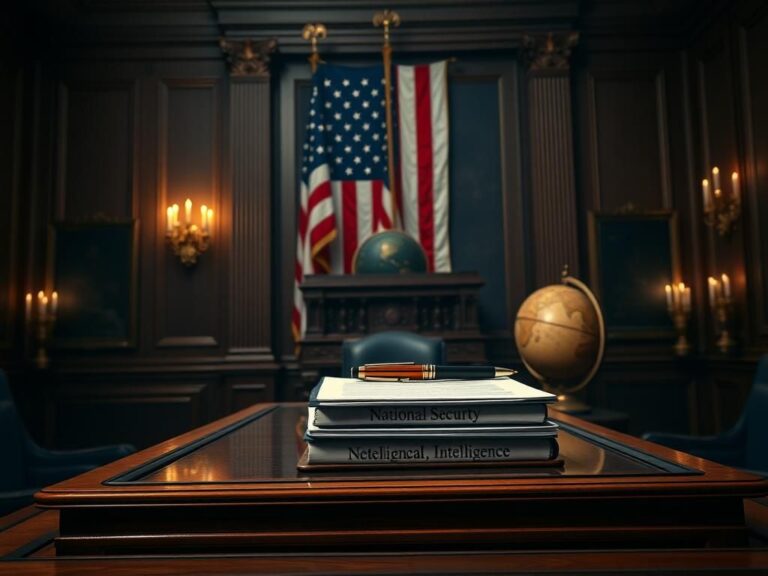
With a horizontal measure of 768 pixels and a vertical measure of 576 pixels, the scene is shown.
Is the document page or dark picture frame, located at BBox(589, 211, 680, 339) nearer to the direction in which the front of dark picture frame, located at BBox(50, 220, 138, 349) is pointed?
the document page

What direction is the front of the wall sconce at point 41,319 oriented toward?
toward the camera

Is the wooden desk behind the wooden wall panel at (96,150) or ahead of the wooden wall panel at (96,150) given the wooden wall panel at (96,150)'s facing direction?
ahead

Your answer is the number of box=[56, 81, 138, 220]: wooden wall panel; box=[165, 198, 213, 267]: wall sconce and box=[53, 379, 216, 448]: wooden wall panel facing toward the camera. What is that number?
3

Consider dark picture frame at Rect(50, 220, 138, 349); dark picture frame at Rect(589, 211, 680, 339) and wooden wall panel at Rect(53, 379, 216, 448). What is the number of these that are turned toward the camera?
3

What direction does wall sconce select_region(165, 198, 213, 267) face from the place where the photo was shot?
facing the viewer

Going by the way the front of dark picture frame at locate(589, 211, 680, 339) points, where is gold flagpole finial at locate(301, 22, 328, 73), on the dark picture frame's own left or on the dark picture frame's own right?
on the dark picture frame's own right

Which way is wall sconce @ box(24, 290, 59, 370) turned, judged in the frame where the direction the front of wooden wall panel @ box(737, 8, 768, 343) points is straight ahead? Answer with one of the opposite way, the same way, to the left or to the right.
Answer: to the left

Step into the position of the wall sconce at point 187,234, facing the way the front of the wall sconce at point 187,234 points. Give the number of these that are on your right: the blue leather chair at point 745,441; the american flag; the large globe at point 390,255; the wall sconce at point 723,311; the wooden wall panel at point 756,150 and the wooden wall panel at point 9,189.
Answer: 1

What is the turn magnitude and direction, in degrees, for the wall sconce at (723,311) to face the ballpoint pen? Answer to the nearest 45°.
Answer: approximately 45° to its left

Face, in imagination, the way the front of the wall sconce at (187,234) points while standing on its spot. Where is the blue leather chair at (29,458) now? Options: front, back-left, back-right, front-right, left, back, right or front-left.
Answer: front

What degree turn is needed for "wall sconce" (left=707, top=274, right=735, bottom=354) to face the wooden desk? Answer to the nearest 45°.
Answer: approximately 45° to its left

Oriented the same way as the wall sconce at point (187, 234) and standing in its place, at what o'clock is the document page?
The document page is roughly at 12 o'clock from the wall sconce.

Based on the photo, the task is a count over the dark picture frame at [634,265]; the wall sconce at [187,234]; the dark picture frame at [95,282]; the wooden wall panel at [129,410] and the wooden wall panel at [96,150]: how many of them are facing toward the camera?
5

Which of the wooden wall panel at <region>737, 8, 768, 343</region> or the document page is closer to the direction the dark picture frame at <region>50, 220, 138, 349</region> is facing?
the document page

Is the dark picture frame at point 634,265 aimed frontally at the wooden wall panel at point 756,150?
no
